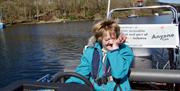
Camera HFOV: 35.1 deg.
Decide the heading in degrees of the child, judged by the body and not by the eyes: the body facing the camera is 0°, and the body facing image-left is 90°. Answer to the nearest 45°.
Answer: approximately 0°
